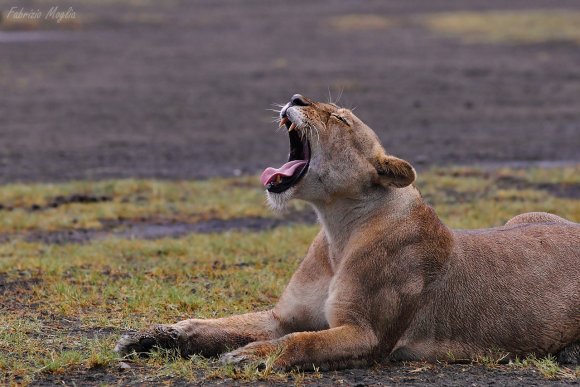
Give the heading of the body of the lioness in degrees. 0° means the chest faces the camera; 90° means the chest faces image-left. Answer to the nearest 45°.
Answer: approximately 90°
